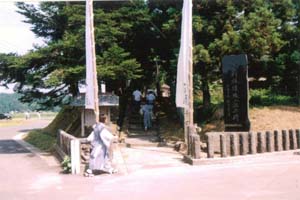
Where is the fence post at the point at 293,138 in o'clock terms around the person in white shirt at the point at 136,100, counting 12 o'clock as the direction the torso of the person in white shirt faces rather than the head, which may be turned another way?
The fence post is roughly at 5 o'clock from the person in white shirt.

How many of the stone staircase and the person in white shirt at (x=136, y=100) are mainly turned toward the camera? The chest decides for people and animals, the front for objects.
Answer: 1

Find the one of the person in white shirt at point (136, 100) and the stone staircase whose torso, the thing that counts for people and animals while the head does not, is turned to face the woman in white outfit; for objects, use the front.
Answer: the stone staircase

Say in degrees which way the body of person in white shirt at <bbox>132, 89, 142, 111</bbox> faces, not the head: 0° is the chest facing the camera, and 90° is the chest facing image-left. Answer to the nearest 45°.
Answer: approximately 180°

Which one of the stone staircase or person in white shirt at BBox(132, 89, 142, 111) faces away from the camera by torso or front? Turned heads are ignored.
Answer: the person in white shirt

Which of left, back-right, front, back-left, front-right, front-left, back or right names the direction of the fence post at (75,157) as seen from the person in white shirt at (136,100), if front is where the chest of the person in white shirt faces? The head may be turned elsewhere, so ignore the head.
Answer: back

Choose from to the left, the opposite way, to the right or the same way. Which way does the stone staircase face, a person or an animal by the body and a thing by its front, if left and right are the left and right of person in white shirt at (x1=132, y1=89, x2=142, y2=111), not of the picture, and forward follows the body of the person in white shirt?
the opposite way
